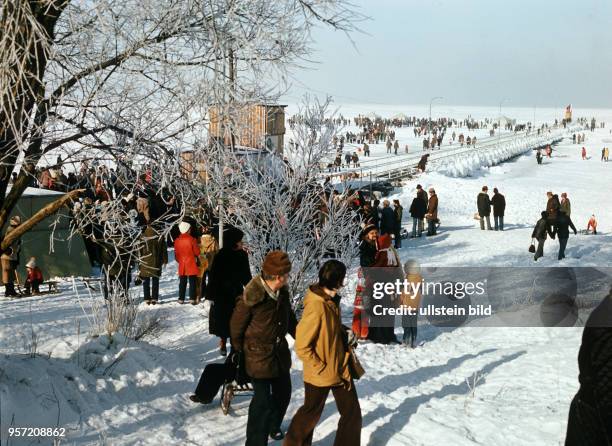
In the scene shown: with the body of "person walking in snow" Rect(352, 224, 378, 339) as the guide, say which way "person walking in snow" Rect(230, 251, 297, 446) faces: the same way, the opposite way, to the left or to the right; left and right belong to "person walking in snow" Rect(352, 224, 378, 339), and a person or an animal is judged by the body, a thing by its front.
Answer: the same way

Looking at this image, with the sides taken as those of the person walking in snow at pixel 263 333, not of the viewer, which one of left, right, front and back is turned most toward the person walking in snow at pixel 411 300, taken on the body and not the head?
left

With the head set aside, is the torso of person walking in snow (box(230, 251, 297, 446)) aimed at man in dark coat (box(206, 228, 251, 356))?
no

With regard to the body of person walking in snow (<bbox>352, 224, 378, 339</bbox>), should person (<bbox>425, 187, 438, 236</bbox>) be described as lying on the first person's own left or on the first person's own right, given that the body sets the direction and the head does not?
on the first person's own left

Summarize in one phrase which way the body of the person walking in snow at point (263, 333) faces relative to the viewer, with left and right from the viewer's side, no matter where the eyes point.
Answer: facing the viewer and to the right of the viewer

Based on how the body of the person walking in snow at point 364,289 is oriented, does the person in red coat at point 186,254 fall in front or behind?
behind
